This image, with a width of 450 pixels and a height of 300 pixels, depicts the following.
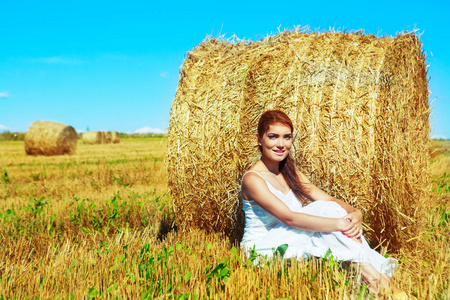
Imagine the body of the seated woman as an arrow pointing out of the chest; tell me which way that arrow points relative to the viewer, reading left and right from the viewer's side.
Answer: facing the viewer and to the right of the viewer

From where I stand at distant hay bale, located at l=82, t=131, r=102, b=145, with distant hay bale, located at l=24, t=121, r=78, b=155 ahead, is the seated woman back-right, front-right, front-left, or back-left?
front-left

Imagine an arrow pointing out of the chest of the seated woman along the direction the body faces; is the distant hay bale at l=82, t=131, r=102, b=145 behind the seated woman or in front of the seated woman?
behind

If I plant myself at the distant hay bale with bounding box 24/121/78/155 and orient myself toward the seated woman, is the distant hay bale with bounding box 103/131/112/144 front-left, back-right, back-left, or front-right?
back-left

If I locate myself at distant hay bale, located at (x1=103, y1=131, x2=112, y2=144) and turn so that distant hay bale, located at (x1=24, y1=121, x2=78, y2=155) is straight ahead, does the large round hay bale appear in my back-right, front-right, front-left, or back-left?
front-left

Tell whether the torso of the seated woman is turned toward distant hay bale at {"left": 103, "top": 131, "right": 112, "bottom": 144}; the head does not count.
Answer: no

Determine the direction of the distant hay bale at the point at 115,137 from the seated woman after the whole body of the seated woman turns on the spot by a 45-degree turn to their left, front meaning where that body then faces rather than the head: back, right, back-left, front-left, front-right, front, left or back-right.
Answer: back-left

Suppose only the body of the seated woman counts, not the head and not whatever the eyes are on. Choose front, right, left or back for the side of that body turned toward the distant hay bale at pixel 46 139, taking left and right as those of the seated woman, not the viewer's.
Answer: back
